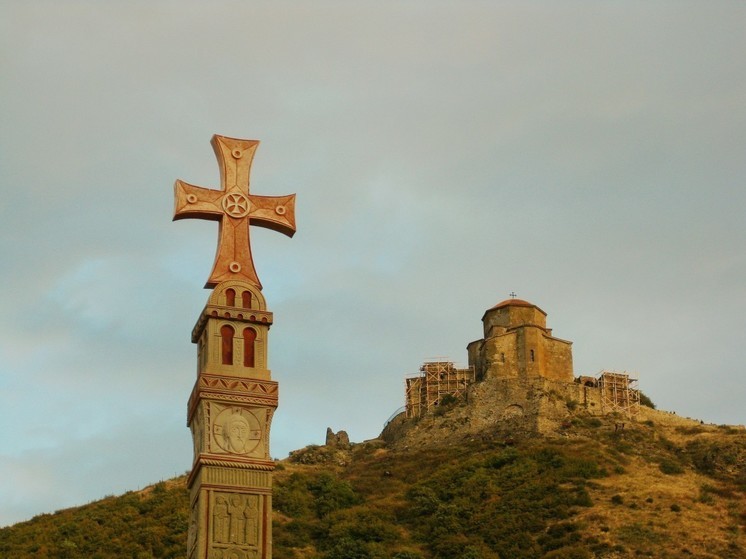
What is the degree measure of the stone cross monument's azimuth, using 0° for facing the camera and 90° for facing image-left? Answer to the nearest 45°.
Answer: approximately 0°
